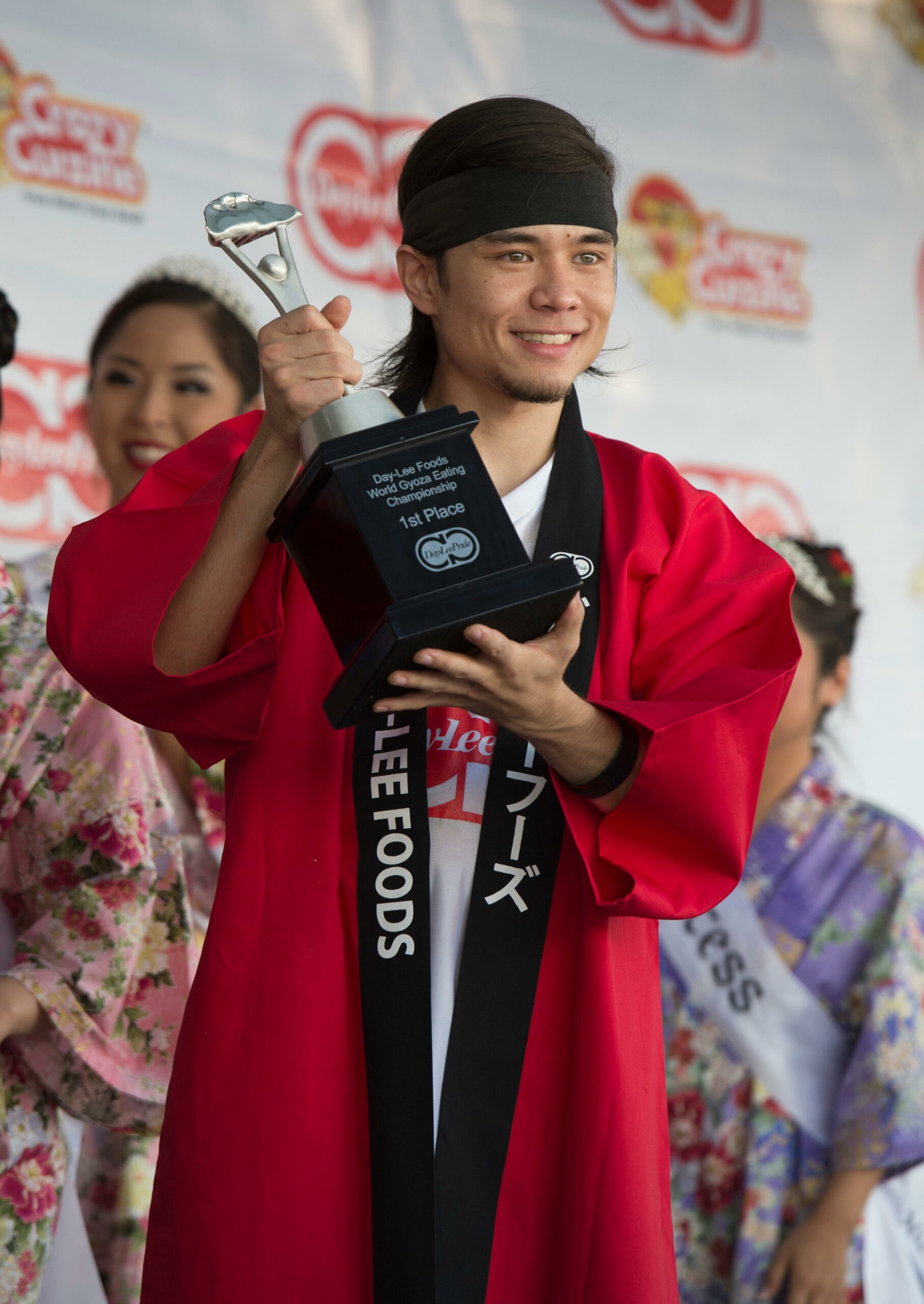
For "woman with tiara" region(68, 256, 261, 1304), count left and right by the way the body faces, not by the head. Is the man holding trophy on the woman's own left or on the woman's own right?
on the woman's own left

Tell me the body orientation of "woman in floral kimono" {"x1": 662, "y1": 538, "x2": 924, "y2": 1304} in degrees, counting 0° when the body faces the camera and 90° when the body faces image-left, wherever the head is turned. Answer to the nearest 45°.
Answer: approximately 45°
